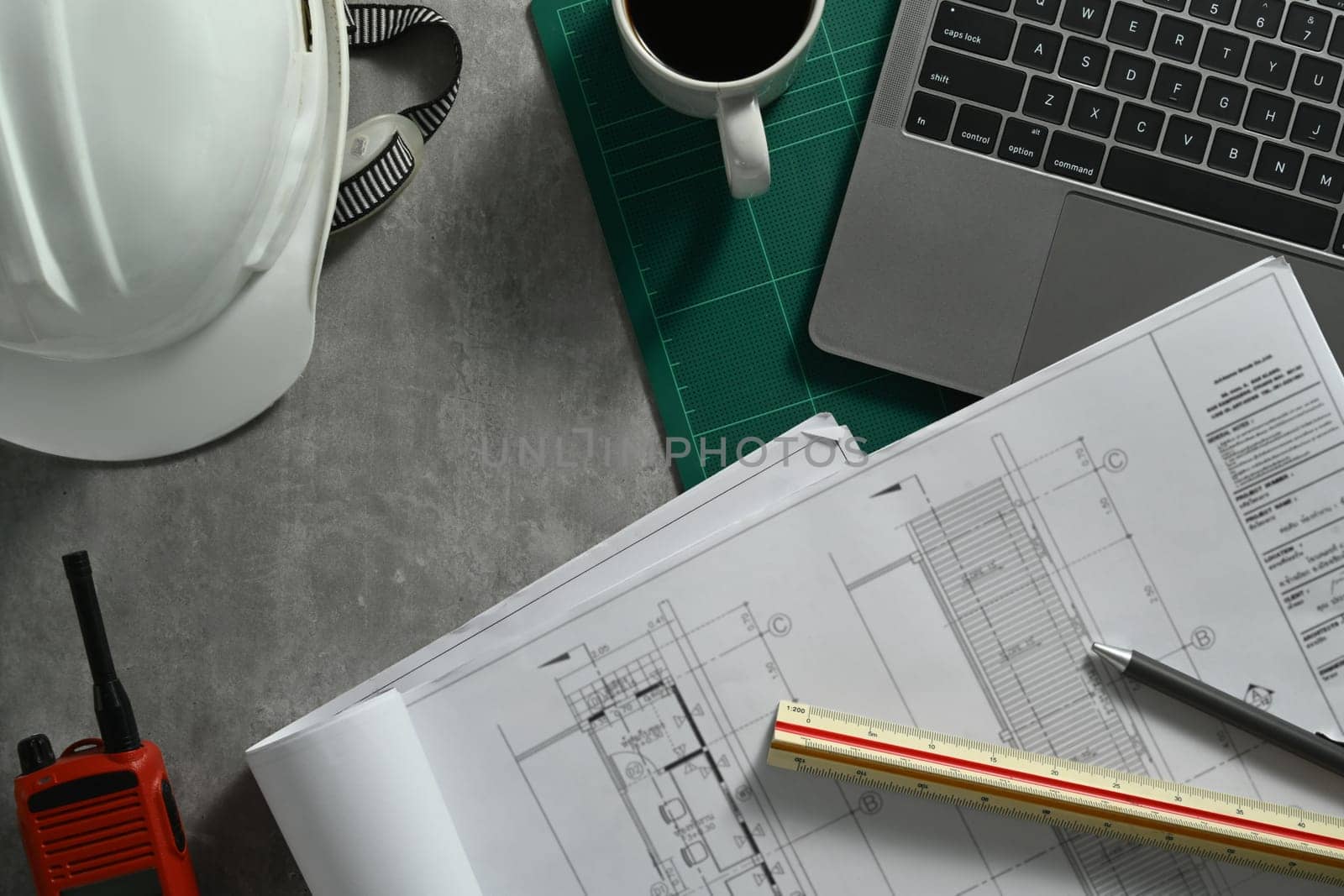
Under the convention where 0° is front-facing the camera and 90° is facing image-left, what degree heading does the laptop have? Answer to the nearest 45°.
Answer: approximately 0°
